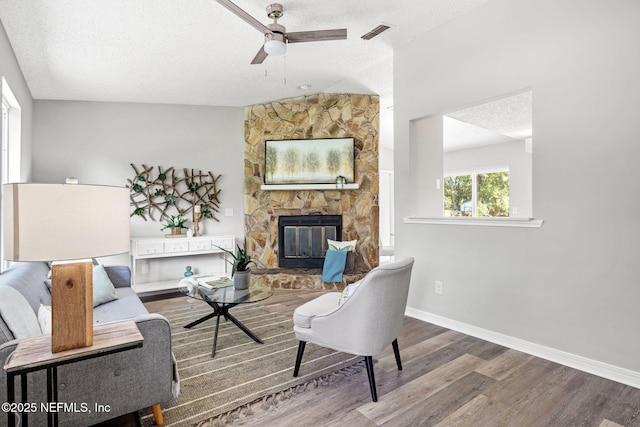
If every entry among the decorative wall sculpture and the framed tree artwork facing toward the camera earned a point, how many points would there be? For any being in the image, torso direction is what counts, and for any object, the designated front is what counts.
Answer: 2

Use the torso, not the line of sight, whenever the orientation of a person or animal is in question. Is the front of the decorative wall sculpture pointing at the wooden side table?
yes

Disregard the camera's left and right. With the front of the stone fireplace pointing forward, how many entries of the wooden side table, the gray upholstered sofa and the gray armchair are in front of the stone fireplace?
3

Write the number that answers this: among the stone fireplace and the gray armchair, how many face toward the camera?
1

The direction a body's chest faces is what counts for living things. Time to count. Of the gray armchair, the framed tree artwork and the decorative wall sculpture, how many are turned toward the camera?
2

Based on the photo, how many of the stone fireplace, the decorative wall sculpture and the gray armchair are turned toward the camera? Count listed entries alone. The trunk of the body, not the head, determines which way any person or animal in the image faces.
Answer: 2

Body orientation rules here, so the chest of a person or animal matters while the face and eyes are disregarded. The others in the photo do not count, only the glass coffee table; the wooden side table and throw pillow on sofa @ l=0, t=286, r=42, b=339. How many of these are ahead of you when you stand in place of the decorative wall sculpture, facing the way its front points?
3

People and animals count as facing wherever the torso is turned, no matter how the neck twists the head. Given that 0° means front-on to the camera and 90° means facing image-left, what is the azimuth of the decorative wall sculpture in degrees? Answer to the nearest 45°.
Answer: approximately 0°

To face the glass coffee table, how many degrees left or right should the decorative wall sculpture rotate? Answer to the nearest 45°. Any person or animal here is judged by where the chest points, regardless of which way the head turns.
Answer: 0° — it already faces it

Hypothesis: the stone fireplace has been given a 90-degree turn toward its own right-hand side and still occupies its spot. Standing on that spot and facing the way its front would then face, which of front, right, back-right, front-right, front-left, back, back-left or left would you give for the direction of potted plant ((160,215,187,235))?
front

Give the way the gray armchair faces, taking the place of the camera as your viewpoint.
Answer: facing away from the viewer and to the left of the viewer

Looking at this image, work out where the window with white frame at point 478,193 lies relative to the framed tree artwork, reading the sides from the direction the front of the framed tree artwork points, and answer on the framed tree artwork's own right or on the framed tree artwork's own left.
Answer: on the framed tree artwork's own left

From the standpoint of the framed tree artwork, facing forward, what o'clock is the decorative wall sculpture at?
The decorative wall sculpture is roughly at 3 o'clock from the framed tree artwork.

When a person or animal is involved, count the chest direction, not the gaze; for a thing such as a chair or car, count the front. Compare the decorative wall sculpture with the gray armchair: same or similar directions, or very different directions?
very different directions
